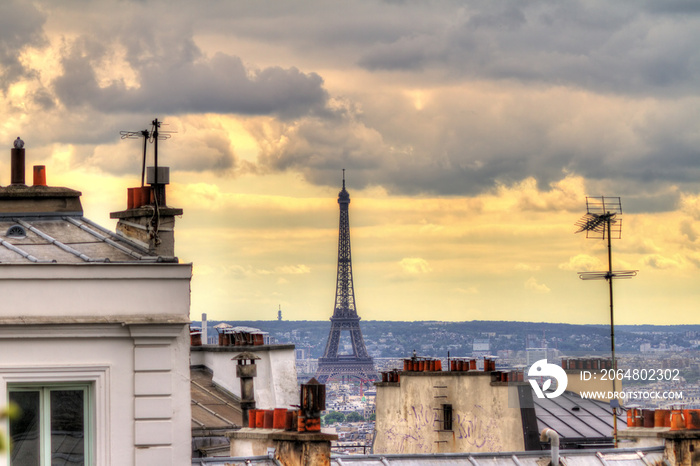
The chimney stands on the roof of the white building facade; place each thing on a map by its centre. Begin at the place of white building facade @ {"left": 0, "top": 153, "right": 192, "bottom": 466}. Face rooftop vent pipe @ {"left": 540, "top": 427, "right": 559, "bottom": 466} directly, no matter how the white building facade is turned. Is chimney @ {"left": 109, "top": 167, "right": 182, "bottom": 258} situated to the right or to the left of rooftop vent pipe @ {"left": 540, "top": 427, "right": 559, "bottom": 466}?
left

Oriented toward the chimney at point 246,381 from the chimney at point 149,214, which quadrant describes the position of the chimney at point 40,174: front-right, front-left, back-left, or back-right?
back-left

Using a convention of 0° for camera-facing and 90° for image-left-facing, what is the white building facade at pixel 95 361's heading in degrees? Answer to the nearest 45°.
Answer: approximately 0°

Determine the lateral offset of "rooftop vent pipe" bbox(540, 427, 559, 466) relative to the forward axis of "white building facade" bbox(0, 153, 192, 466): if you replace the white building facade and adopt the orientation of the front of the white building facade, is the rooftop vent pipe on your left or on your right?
on your left
